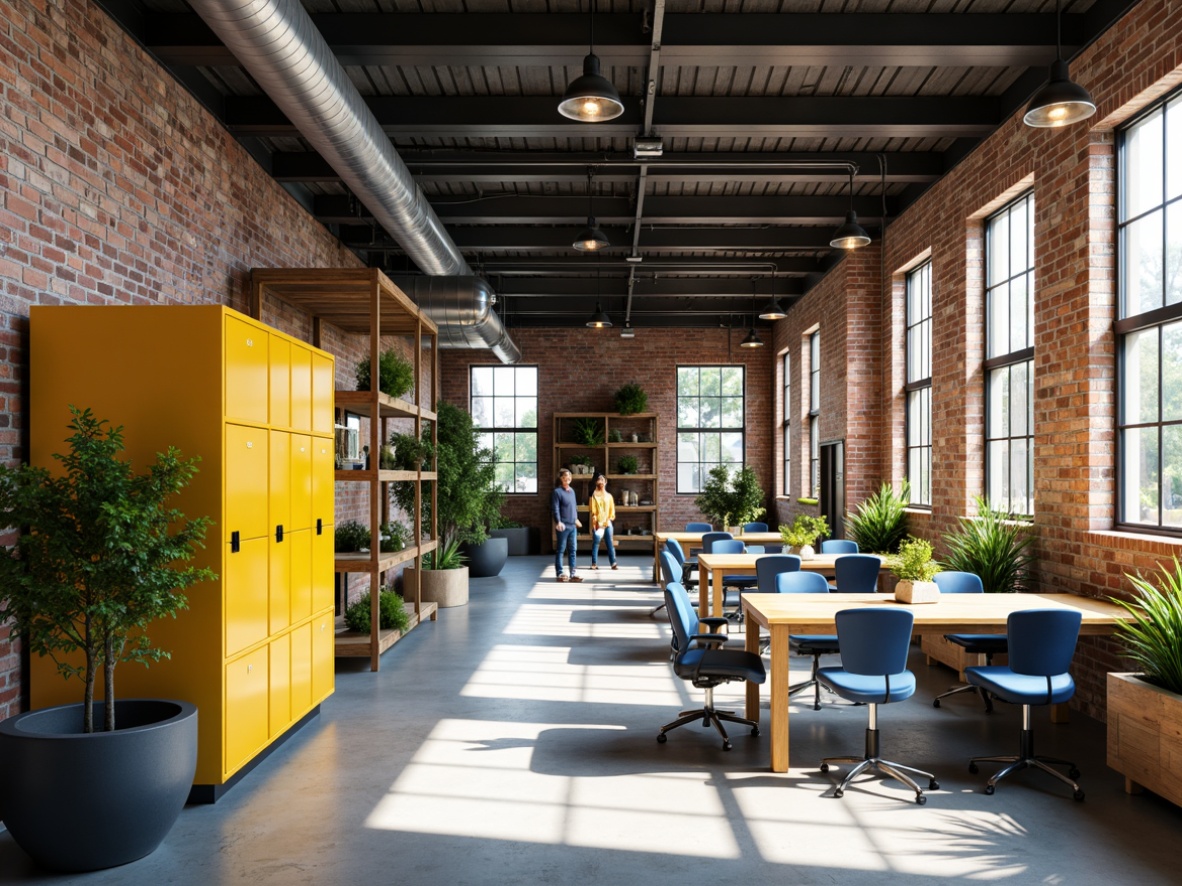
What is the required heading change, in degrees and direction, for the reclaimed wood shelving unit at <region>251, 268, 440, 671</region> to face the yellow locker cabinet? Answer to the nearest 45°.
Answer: approximately 90° to its right

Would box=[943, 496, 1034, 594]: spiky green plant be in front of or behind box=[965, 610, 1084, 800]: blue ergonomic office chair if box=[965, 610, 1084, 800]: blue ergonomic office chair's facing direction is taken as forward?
in front

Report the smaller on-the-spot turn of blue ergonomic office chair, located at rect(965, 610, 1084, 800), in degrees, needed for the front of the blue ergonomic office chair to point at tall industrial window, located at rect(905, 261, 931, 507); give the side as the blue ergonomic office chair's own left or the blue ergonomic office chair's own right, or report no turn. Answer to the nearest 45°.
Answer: approximately 45° to the blue ergonomic office chair's own right

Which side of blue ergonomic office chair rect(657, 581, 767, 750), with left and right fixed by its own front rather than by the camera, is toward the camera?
right

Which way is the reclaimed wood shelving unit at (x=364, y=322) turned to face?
to the viewer's right

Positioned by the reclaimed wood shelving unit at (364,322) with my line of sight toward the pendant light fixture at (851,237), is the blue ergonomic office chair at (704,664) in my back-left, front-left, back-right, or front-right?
front-right

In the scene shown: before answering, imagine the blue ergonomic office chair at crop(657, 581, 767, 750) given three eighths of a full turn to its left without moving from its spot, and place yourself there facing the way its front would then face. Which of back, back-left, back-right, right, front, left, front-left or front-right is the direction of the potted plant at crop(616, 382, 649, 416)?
front-right

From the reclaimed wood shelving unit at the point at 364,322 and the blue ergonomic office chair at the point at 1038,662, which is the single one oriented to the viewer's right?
the reclaimed wood shelving unit

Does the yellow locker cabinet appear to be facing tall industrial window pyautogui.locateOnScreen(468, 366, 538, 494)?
no

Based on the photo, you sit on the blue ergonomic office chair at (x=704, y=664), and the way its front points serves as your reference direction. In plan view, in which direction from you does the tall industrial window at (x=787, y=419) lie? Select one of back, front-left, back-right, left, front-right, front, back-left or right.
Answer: left

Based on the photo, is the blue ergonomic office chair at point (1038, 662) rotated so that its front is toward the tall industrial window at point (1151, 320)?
no

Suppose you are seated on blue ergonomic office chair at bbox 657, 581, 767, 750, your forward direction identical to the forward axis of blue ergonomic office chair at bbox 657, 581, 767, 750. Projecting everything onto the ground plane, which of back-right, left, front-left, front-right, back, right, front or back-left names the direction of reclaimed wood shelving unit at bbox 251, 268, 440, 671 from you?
back-left

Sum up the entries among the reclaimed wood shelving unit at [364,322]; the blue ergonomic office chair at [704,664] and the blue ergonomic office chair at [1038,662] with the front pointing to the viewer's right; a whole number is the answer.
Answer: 2

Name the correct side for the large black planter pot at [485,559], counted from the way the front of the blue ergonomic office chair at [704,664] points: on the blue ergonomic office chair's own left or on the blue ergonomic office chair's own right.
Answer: on the blue ergonomic office chair's own left

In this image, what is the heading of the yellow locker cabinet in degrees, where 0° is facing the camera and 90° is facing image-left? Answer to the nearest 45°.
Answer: approximately 315°
